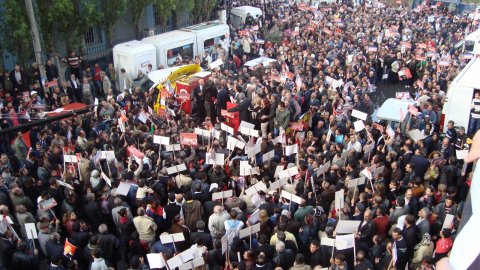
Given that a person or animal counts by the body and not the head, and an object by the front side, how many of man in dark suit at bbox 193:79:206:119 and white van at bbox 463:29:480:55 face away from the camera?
0

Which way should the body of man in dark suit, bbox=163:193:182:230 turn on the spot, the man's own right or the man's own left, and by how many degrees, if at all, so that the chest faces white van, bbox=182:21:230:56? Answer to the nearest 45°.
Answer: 0° — they already face it

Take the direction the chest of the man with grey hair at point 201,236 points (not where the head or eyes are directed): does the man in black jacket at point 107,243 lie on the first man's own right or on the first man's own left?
on the first man's own left

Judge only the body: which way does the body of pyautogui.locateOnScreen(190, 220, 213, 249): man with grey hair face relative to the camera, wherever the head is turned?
away from the camera

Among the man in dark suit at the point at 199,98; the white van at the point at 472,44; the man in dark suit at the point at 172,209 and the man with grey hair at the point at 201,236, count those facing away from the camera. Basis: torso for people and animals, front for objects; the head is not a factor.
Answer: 2

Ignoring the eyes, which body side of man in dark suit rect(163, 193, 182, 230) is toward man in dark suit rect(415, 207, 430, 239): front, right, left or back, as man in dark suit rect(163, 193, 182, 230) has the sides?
right

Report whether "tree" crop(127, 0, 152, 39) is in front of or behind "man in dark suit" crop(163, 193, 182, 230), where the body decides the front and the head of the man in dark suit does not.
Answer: in front

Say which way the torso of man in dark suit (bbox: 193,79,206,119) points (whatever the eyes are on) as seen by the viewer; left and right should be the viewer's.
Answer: facing the viewer and to the right of the viewer

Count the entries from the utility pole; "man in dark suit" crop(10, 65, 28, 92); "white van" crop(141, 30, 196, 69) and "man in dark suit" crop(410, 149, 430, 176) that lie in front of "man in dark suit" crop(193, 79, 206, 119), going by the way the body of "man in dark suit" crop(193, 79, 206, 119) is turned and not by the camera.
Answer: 1

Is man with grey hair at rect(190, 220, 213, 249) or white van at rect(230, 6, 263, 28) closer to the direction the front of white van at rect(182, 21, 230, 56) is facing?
the white van

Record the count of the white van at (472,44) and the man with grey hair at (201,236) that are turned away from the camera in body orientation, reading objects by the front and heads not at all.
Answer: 1

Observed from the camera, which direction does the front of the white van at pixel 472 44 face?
facing the viewer and to the left of the viewer

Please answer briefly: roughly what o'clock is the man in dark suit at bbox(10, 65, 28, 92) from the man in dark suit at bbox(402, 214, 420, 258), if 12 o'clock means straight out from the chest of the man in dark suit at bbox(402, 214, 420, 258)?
the man in dark suit at bbox(10, 65, 28, 92) is roughly at 11 o'clock from the man in dark suit at bbox(402, 214, 420, 258).

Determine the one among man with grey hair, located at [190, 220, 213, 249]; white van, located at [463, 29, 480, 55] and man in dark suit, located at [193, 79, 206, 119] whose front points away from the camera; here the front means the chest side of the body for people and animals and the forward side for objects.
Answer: the man with grey hair

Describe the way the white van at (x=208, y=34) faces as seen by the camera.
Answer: facing away from the viewer and to the right of the viewer

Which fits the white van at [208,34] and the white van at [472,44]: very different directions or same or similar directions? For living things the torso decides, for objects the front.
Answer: very different directions

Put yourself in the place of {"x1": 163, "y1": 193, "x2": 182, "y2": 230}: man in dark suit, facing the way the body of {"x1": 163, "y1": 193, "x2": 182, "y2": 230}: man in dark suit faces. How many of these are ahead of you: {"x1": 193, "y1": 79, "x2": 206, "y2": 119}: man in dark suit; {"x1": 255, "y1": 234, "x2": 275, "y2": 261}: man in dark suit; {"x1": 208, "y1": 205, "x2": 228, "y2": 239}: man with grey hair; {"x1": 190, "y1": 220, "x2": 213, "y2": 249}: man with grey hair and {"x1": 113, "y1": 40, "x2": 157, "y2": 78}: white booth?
2

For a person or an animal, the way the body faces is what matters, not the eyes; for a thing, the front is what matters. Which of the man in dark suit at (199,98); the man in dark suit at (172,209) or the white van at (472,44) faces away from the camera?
the man in dark suit at (172,209)

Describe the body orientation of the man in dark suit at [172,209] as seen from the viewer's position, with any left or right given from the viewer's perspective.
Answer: facing away from the viewer

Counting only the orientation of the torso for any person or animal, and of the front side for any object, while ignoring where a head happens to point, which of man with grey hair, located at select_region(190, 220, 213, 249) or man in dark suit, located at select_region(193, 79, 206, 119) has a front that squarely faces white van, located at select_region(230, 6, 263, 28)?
the man with grey hair
